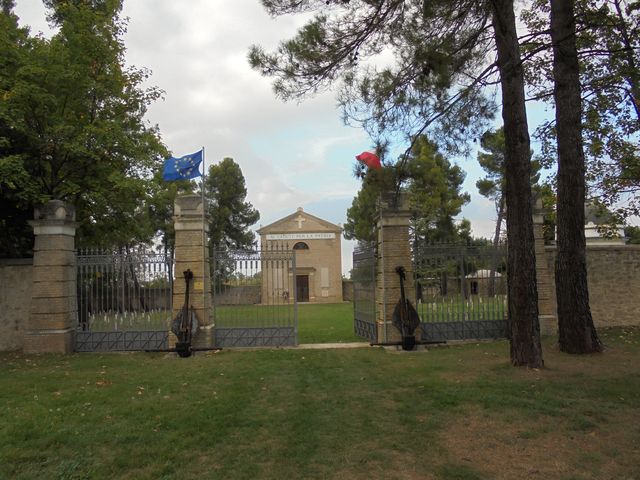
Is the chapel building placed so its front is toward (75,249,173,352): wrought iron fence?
yes

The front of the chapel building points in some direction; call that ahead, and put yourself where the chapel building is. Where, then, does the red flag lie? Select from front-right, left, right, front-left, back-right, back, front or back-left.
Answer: front

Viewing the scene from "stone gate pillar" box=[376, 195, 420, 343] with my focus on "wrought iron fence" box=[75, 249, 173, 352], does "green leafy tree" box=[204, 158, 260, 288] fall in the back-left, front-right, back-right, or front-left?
front-right

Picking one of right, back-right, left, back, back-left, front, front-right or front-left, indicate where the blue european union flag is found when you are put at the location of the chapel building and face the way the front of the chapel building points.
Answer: front

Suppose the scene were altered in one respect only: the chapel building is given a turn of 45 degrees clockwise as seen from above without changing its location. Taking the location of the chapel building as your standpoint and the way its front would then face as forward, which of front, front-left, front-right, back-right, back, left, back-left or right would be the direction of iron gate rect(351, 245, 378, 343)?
front-left

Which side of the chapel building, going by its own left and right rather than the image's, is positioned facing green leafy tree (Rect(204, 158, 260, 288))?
right

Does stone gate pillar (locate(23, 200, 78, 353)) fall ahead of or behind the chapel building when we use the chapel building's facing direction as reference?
ahead

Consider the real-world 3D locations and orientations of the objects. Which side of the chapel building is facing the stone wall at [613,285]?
front

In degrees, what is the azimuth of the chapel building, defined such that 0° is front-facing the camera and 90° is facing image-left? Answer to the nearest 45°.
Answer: approximately 0°

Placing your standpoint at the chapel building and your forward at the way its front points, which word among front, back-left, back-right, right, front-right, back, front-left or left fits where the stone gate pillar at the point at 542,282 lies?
front

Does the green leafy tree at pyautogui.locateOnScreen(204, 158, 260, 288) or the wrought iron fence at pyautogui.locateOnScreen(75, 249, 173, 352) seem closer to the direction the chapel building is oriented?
the wrought iron fence

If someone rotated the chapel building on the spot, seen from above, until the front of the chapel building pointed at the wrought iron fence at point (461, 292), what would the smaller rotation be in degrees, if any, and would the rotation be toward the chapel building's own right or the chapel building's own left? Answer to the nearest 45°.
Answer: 0° — it already faces it

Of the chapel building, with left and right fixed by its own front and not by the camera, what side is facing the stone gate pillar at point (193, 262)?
front
